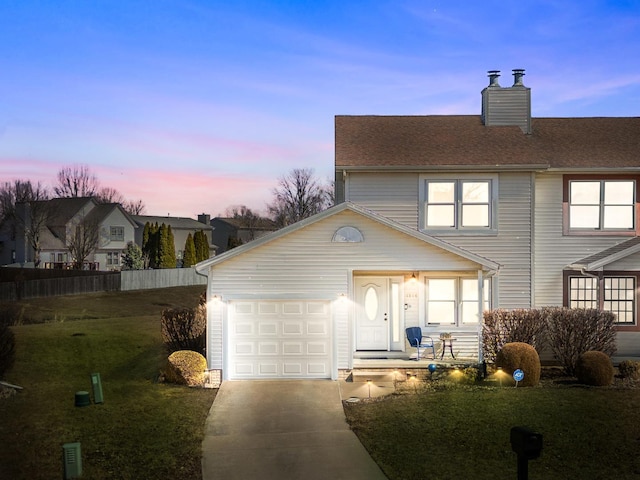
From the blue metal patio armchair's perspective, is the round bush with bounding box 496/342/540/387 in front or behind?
in front

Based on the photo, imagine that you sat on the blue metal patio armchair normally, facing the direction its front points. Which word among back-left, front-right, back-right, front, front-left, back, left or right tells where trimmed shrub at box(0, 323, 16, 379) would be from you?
back-right

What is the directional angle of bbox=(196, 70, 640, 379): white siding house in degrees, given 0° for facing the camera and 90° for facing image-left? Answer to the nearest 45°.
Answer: approximately 0°

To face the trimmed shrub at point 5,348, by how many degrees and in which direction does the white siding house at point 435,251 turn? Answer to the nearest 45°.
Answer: approximately 90° to its right

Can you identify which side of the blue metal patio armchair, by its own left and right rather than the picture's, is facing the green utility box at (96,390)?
right

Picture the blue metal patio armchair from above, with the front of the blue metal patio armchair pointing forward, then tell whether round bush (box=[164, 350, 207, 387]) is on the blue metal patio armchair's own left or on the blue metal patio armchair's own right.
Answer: on the blue metal patio armchair's own right
